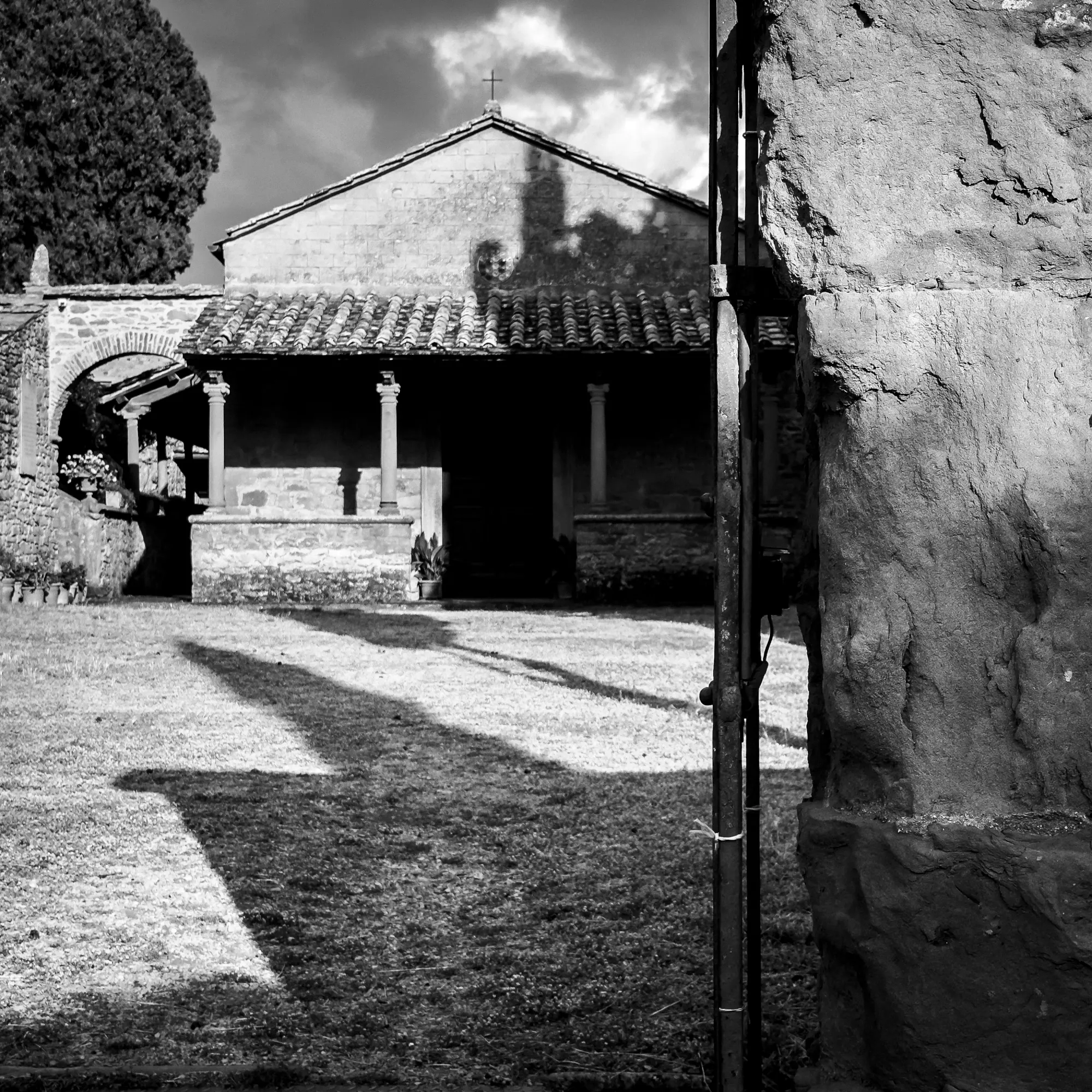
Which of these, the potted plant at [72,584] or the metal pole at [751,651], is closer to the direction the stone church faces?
the metal pole

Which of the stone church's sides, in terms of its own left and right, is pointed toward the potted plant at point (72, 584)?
right

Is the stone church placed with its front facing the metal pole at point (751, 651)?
yes

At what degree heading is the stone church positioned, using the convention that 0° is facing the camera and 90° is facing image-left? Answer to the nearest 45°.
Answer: approximately 0°

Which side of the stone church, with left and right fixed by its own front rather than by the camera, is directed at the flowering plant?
right

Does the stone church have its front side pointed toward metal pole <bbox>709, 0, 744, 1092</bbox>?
yes
